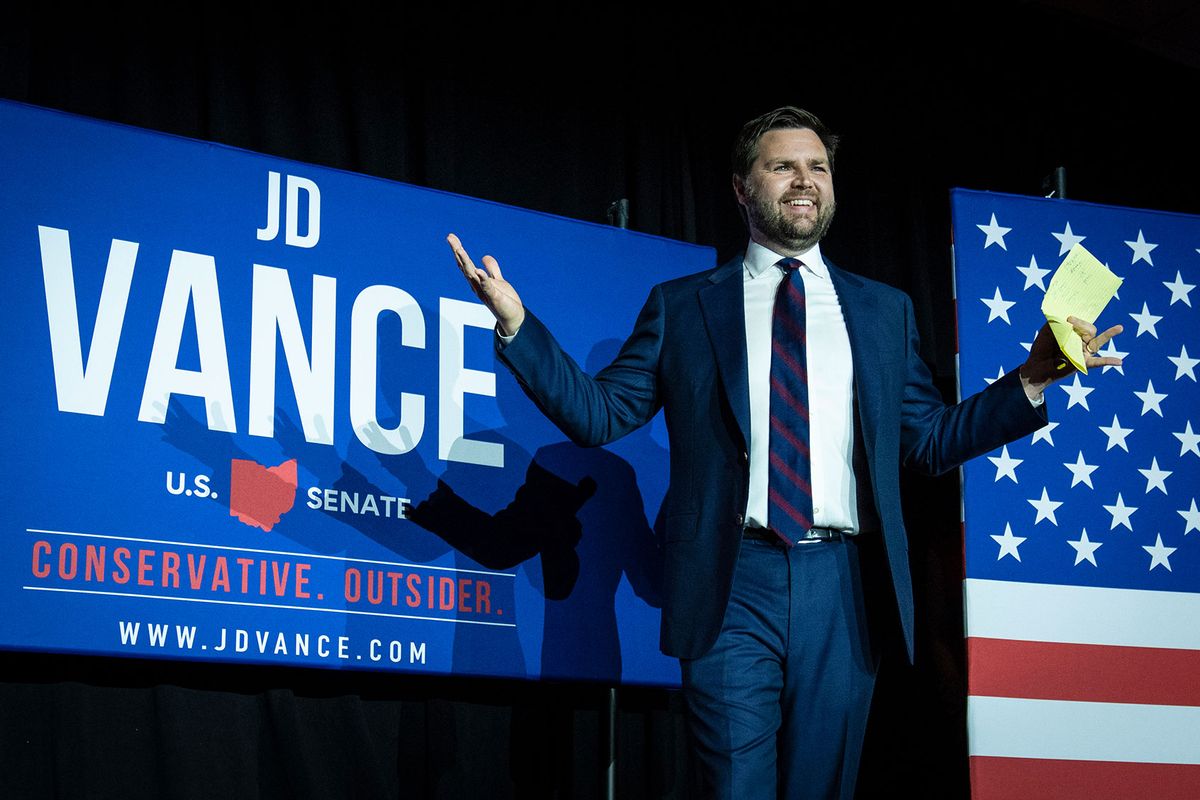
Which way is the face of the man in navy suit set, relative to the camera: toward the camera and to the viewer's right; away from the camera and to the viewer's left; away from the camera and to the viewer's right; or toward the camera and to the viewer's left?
toward the camera and to the viewer's right

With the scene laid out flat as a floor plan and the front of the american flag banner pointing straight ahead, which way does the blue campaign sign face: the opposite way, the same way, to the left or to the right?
the same way

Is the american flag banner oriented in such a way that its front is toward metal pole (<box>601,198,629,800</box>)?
no

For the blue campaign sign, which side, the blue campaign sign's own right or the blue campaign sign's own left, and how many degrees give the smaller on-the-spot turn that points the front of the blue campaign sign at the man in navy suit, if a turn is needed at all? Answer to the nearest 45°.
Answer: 0° — it already faces them

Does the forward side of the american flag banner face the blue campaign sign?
no

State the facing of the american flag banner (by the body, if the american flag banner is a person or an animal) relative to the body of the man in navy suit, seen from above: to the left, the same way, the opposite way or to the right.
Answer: the same way

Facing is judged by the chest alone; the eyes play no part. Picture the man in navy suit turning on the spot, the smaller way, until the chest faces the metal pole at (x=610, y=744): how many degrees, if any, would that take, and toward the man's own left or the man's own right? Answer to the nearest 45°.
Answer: approximately 135° to the man's own right

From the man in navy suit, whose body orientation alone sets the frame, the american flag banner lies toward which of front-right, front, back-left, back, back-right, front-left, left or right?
back-left

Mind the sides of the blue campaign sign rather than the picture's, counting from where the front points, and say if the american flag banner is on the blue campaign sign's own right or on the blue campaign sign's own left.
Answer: on the blue campaign sign's own left

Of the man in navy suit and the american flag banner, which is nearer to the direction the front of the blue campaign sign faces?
the man in navy suit

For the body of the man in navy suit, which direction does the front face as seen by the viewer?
toward the camera

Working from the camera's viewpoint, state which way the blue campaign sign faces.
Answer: facing the viewer and to the right of the viewer

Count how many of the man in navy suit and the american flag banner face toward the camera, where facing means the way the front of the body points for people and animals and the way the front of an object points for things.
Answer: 2

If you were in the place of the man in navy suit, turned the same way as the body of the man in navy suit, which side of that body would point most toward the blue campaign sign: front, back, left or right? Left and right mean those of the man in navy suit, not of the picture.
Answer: right

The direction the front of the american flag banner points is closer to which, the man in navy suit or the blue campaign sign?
the man in navy suit
